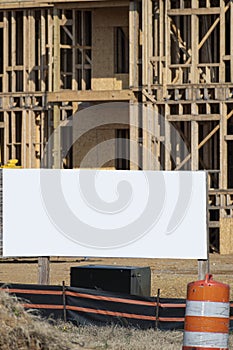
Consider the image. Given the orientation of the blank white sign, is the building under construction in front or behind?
behind

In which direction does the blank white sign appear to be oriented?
toward the camera

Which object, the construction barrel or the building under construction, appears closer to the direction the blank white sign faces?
the construction barrel

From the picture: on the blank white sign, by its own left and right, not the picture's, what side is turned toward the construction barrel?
front
